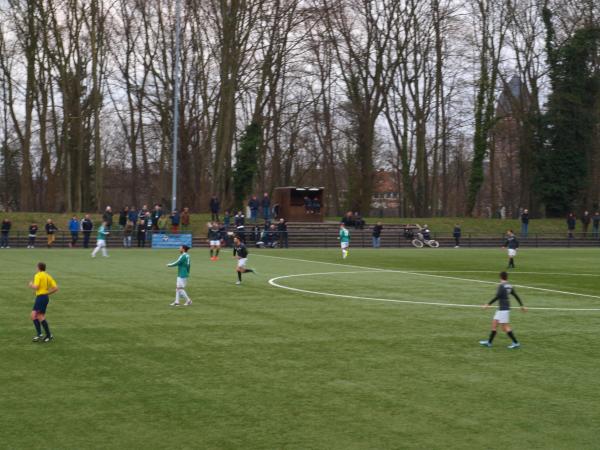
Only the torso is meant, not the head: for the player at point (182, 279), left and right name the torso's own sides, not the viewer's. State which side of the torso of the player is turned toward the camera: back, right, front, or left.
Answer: left

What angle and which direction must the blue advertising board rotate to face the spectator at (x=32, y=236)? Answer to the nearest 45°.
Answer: approximately 90° to its right

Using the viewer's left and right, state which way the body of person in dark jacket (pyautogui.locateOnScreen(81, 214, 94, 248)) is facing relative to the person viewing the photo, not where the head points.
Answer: facing the viewer

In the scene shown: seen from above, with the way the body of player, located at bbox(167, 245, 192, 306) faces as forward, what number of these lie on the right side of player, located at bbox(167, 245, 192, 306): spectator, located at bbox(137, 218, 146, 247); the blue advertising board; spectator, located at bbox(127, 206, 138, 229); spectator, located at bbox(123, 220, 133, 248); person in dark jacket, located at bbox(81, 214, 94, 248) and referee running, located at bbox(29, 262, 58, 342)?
5

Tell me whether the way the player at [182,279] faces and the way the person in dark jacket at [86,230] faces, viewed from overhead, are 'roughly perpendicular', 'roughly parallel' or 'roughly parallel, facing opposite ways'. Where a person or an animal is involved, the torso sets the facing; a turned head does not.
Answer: roughly perpendicular

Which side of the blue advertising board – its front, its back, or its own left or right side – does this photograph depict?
front

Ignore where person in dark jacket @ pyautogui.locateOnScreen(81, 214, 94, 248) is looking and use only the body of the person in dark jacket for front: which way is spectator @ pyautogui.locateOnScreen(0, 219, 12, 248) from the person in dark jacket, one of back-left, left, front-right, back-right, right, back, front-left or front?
right

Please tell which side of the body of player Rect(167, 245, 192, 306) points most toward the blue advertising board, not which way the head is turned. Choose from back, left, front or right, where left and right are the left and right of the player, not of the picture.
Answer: right

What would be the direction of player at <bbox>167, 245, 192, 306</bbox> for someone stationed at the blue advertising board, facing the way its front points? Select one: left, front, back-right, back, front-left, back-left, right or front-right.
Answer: front

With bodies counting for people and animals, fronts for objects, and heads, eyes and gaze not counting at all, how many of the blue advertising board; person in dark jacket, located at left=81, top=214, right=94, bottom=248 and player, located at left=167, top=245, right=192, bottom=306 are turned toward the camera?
2

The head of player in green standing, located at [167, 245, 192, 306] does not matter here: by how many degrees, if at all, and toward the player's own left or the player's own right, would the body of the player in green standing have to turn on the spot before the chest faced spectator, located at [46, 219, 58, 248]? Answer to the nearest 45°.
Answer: approximately 90° to the player's own right

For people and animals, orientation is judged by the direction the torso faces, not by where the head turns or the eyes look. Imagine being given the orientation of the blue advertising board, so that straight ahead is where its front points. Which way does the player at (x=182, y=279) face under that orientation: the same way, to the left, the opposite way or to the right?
to the right

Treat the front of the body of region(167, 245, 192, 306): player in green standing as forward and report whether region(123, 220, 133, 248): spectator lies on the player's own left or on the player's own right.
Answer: on the player's own right
